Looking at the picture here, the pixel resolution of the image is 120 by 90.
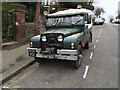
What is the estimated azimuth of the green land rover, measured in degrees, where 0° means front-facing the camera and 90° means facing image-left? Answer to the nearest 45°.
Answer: approximately 45°
